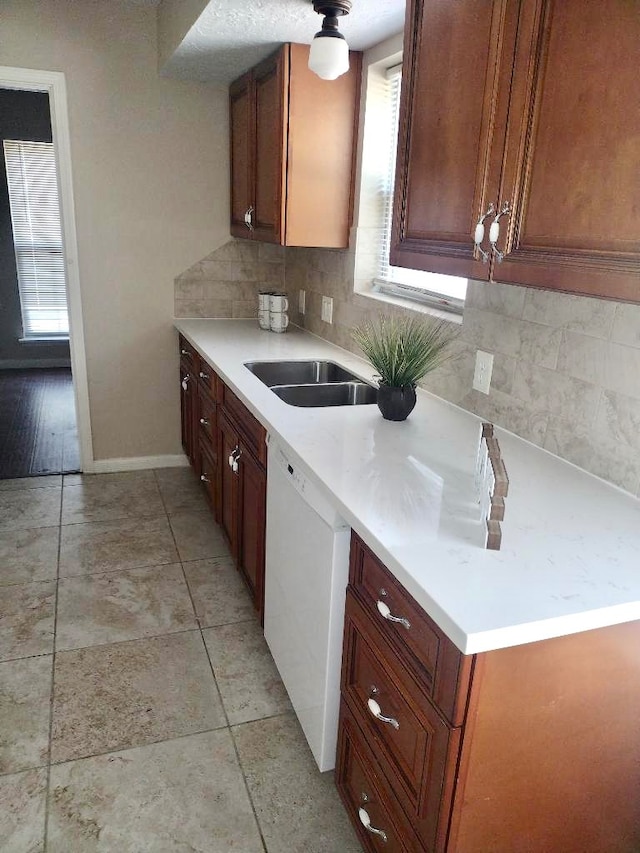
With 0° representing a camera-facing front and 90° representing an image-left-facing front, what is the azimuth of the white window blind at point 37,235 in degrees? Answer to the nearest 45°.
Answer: approximately 0°

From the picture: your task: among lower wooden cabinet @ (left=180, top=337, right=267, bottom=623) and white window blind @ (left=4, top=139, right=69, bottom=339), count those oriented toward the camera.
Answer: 1

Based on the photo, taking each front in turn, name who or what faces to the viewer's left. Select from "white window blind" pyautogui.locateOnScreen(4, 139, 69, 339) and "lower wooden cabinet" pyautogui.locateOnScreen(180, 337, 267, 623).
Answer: the lower wooden cabinet

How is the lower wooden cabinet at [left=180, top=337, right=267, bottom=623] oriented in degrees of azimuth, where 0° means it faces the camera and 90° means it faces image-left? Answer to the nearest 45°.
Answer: approximately 90°

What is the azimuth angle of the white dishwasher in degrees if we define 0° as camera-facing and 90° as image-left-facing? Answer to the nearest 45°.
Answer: approximately 90°

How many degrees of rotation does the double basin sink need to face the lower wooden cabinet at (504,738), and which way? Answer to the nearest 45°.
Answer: approximately 90° to its left

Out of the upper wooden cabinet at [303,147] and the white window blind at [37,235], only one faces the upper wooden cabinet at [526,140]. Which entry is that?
the white window blind

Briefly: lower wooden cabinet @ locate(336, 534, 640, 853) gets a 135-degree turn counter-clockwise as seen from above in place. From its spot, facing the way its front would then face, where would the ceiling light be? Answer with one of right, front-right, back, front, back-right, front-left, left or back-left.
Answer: back-left

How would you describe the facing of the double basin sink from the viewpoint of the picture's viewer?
facing to the left of the viewer

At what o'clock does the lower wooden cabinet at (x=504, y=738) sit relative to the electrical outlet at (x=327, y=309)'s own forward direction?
The lower wooden cabinet is roughly at 10 o'clock from the electrical outlet.

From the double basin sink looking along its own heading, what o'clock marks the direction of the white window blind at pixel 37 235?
The white window blind is roughly at 2 o'clock from the double basin sink.

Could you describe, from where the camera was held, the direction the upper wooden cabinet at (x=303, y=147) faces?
facing to the left of the viewer
